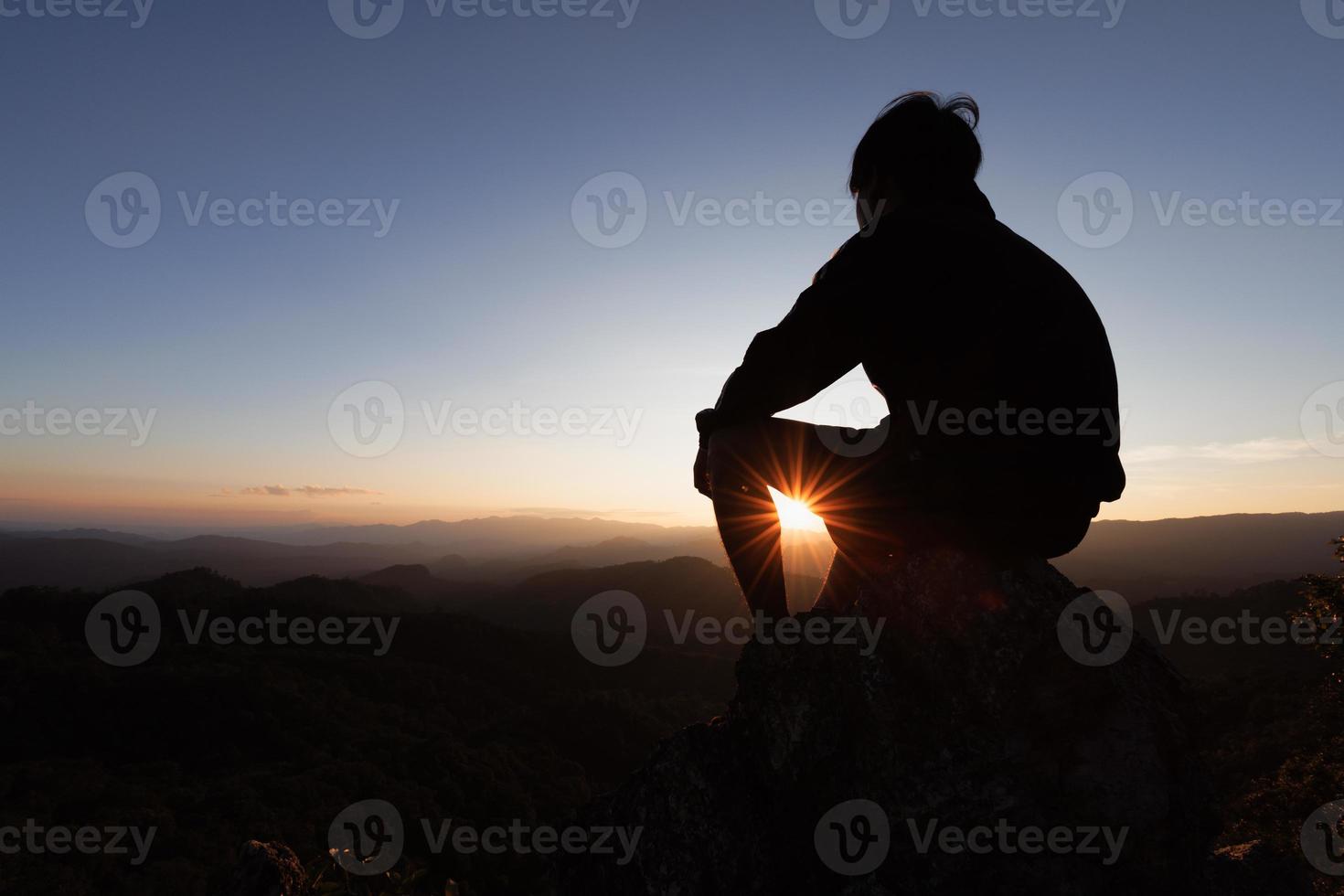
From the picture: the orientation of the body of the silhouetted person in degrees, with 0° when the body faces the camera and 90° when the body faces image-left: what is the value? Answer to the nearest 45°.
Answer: approximately 135°

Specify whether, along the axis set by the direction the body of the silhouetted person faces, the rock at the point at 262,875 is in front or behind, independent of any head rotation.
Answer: in front

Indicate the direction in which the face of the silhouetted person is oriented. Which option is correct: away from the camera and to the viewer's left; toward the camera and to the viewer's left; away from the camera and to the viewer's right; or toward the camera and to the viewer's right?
away from the camera and to the viewer's left
